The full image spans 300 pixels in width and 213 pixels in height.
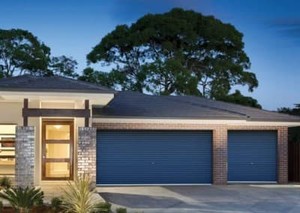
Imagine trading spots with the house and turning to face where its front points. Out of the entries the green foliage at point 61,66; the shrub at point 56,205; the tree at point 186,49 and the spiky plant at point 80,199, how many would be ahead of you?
2

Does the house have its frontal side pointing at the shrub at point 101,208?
yes

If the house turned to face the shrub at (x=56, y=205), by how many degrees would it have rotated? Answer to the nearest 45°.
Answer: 0° — it already faces it

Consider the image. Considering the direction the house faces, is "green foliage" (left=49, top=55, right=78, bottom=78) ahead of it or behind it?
behind

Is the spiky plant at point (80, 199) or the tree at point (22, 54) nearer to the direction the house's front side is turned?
the spiky plant

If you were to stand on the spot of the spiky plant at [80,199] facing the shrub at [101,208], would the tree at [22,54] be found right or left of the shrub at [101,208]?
left

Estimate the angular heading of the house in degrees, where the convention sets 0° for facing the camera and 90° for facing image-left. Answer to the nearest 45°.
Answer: approximately 0°

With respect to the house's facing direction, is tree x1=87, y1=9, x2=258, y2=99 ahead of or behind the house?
behind
